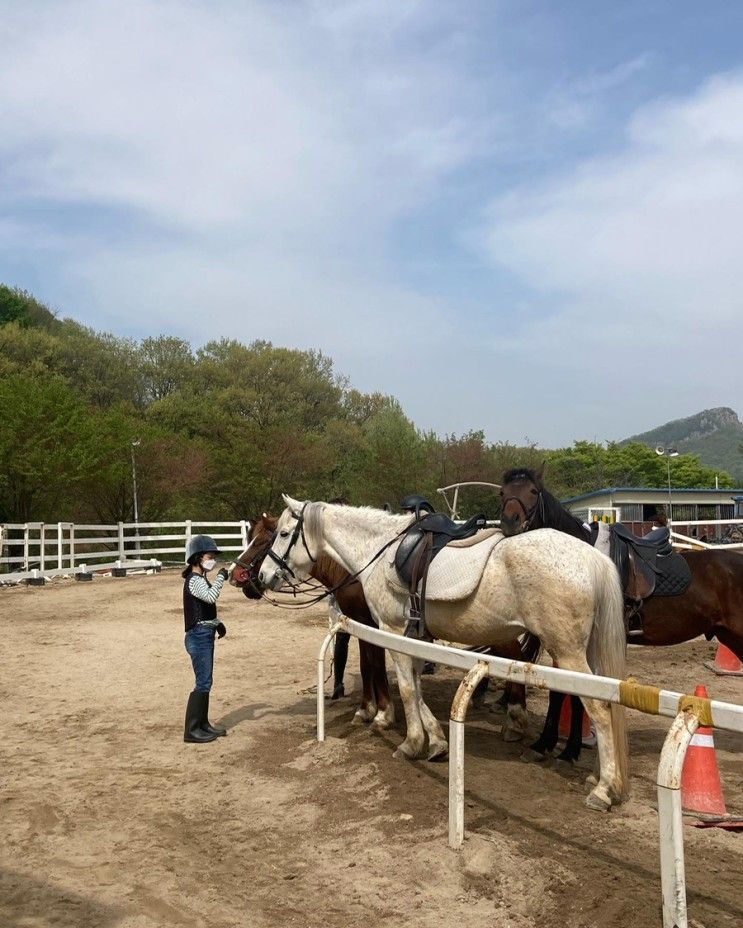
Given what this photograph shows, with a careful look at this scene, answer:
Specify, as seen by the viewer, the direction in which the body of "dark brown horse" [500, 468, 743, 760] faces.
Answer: to the viewer's left

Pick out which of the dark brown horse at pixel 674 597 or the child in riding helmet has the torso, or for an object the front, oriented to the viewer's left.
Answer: the dark brown horse

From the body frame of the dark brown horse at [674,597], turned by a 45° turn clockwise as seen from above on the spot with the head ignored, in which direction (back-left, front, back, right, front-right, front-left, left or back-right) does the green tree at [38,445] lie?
front

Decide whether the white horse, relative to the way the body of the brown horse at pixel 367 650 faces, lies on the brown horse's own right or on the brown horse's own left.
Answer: on the brown horse's own left

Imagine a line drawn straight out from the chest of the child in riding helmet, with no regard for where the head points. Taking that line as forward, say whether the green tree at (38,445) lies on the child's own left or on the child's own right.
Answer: on the child's own left

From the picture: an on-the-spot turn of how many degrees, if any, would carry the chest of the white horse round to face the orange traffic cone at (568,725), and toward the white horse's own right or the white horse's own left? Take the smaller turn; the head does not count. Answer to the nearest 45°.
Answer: approximately 90° to the white horse's own right

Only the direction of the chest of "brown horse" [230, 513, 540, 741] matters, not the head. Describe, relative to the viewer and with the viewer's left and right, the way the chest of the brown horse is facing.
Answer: facing to the left of the viewer

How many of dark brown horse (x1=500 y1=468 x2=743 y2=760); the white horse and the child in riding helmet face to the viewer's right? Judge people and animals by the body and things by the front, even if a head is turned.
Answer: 1

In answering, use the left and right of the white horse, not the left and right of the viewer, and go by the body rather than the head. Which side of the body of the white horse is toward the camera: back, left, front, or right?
left

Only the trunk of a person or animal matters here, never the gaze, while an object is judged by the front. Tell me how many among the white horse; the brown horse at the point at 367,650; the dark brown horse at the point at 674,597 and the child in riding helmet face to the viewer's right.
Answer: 1

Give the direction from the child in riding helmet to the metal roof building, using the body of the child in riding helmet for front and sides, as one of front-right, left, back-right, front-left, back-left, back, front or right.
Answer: front-left

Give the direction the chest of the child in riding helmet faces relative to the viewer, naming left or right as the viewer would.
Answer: facing to the right of the viewer

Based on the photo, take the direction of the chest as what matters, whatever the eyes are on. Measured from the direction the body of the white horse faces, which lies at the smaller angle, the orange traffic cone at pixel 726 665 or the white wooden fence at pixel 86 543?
the white wooden fence

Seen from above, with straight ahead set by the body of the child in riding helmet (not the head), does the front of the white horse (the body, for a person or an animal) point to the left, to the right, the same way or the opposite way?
the opposite way

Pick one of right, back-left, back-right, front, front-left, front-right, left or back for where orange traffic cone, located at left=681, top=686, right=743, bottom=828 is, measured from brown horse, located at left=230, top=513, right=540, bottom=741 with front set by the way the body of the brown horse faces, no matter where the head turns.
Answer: back-left
